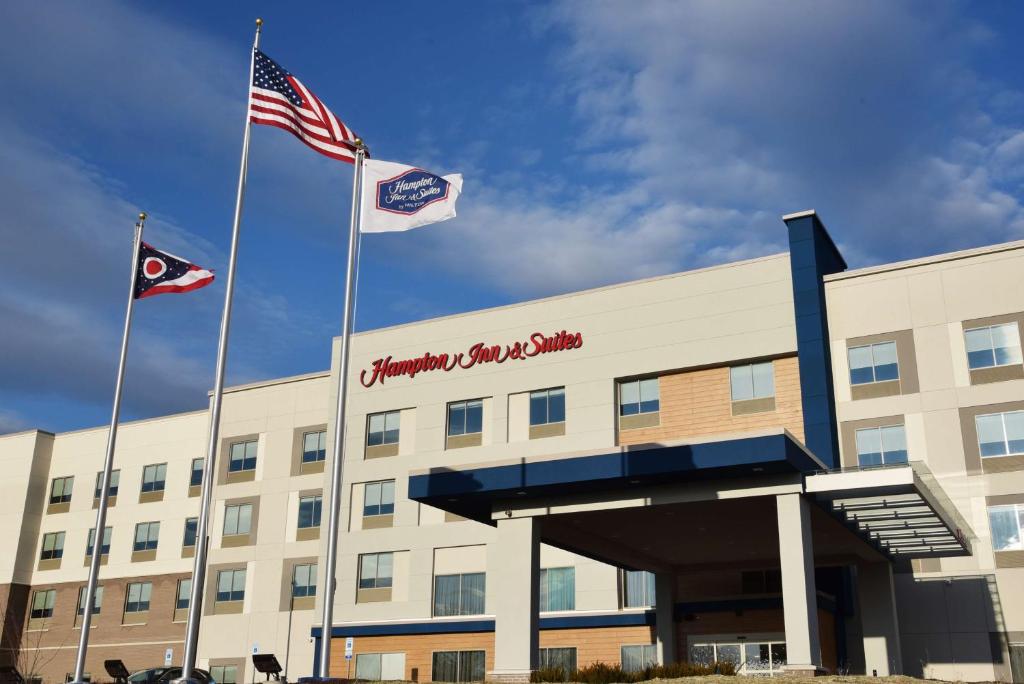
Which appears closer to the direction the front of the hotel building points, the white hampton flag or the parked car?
the white hampton flag

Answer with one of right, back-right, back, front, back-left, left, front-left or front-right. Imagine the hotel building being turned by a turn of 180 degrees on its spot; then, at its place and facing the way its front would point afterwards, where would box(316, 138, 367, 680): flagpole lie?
back

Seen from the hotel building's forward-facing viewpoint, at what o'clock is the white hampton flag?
The white hampton flag is roughly at 12 o'clock from the hotel building.

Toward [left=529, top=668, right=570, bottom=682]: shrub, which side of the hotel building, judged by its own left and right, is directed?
front

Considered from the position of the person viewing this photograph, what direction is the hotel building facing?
facing the viewer and to the left of the viewer

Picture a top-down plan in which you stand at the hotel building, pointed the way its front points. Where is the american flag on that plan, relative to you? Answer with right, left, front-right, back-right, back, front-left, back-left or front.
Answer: front

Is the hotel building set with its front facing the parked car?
no

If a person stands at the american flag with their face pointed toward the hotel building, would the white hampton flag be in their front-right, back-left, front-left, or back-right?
front-right

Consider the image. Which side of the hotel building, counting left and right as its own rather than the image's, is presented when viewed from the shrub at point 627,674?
front

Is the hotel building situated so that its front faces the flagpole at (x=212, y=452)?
yes
